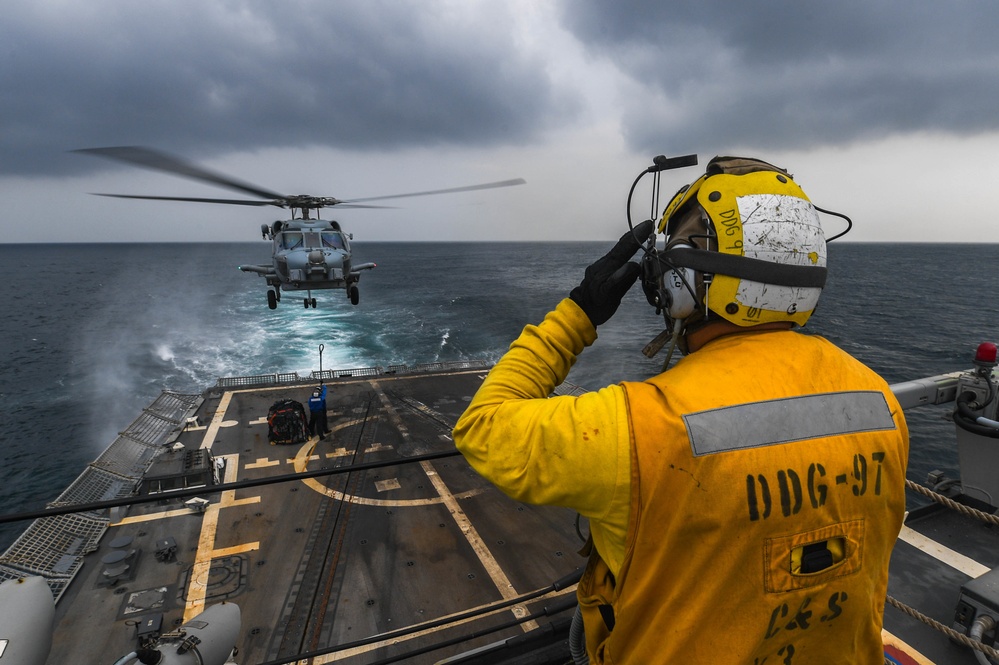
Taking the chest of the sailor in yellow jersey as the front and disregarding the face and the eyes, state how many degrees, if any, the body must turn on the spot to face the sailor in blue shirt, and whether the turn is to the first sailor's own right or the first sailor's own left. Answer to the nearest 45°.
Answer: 0° — they already face them

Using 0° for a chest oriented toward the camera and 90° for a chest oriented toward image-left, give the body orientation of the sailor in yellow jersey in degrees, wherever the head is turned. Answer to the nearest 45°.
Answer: approximately 135°

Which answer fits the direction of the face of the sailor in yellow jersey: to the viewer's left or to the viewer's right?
to the viewer's left
